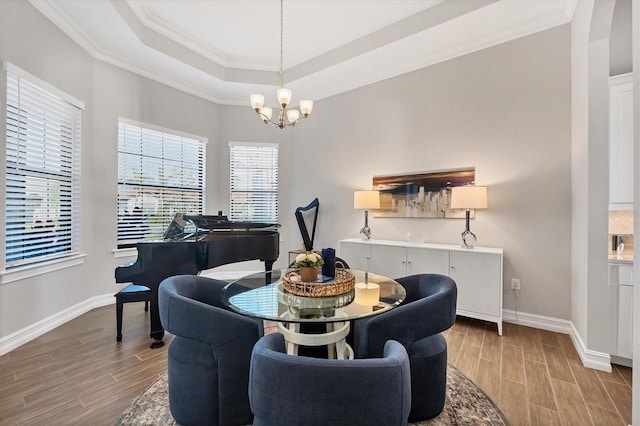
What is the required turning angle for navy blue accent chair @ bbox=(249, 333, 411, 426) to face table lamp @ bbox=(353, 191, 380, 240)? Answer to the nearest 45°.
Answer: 0° — it already faces it

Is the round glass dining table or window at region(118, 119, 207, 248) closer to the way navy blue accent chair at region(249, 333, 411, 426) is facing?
the round glass dining table

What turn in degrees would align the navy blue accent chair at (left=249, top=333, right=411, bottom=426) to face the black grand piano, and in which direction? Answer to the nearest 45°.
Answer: approximately 45° to its left

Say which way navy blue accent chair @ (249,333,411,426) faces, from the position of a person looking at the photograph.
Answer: facing away from the viewer

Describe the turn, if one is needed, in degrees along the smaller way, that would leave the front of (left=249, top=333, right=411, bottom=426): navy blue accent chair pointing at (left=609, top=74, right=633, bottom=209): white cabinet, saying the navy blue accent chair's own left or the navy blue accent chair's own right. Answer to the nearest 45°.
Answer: approximately 45° to the navy blue accent chair's own right

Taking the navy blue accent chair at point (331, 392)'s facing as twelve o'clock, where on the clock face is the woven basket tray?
The woven basket tray is roughly at 12 o'clock from the navy blue accent chair.

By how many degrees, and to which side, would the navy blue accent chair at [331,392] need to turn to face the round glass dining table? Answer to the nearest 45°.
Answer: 0° — it already faces it

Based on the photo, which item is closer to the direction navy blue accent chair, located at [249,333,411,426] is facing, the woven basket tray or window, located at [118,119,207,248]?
the woven basket tray

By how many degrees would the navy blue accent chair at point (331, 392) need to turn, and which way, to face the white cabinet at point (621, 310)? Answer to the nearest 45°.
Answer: approximately 45° to its right

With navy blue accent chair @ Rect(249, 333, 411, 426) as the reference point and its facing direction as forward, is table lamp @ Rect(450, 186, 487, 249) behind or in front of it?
in front

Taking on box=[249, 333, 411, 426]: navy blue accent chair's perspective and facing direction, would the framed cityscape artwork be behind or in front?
in front
